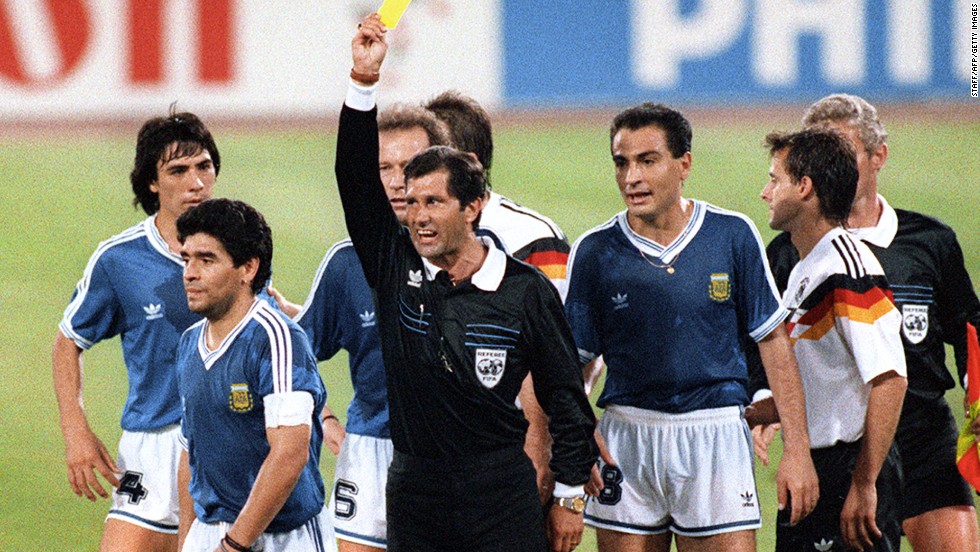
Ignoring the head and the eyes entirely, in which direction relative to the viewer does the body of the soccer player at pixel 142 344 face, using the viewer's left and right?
facing the viewer and to the right of the viewer

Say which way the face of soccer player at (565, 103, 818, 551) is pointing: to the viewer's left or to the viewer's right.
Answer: to the viewer's left

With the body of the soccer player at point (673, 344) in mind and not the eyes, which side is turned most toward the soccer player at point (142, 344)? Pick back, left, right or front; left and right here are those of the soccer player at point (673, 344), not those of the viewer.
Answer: right

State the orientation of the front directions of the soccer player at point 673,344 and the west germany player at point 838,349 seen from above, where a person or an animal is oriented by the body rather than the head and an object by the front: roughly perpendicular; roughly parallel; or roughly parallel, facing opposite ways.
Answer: roughly perpendicular

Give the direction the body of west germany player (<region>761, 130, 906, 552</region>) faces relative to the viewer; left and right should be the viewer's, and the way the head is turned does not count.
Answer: facing to the left of the viewer

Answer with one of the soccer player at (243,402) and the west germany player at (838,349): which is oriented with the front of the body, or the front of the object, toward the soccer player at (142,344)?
the west germany player

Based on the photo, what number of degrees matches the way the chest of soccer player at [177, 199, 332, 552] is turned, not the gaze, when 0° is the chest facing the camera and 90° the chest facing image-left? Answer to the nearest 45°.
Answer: approximately 45°

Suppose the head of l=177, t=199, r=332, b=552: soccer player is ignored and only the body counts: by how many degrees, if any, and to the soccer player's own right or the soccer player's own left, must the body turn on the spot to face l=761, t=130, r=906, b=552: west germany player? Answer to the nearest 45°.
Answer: approximately 135° to the soccer player's own left

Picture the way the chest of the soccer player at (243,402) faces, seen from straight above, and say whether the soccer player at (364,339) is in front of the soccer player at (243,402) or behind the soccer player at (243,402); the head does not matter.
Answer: behind

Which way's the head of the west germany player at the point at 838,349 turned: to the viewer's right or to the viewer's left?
to the viewer's left

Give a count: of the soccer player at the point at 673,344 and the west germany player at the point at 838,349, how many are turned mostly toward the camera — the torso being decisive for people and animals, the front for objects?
1

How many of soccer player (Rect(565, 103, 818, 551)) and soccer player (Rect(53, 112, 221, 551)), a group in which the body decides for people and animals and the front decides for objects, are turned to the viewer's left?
0

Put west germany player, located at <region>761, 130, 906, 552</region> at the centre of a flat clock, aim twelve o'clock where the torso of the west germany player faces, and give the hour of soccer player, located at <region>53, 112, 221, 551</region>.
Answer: The soccer player is roughly at 12 o'clock from the west germany player.
